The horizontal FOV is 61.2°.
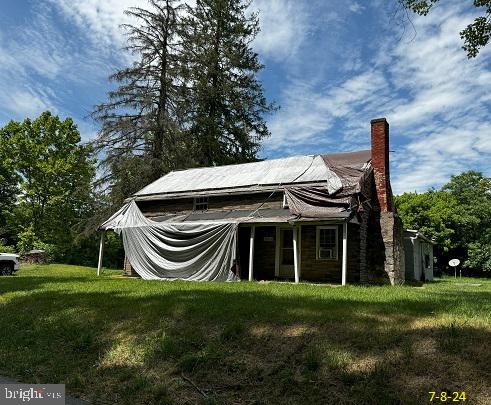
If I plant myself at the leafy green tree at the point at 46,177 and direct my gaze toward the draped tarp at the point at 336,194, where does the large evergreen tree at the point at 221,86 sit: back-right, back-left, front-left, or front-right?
front-left

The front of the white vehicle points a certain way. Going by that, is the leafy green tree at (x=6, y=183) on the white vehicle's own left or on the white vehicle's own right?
on the white vehicle's own left

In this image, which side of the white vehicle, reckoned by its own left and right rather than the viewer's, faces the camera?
right

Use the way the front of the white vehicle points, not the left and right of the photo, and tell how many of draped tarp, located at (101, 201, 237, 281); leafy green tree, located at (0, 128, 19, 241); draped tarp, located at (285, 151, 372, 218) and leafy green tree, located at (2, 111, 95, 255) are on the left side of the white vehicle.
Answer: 2
